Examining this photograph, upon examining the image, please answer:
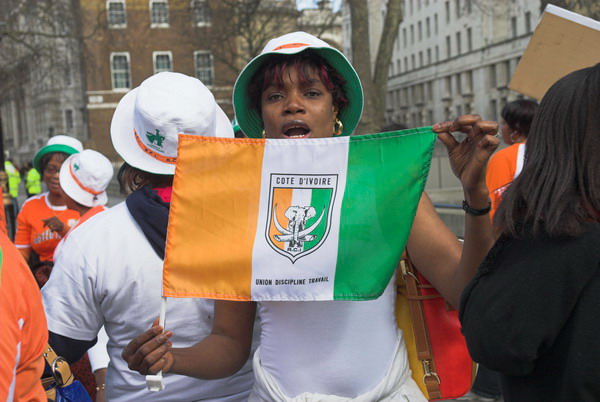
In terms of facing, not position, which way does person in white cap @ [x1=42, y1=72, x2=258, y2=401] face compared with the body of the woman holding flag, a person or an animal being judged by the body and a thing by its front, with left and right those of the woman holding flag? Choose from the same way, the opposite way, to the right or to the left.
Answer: the opposite way

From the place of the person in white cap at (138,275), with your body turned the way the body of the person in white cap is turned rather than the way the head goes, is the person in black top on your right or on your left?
on your right

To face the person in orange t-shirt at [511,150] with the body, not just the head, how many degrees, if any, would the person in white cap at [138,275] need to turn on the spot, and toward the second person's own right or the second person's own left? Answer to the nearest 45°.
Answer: approximately 45° to the second person's own right

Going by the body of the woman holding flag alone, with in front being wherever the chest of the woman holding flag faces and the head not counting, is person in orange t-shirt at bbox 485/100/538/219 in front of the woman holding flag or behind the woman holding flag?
behind

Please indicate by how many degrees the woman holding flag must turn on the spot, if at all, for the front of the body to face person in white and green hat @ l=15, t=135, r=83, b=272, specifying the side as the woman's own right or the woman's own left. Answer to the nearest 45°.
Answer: approximately 135° to the woman's own right

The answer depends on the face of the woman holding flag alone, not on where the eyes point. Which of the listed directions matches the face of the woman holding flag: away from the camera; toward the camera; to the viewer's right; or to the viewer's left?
toward the camera

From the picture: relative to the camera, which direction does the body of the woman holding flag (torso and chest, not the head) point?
toward the camera

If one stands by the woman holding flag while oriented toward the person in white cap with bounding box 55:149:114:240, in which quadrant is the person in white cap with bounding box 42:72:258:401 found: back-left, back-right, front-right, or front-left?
front-left

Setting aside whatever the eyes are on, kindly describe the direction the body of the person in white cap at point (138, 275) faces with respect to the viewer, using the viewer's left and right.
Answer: facing away from the viewer

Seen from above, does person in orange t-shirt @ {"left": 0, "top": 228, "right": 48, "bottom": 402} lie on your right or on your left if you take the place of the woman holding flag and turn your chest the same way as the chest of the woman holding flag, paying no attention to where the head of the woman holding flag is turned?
on your right

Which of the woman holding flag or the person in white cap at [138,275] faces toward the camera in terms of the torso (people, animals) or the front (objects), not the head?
the woman holding flag

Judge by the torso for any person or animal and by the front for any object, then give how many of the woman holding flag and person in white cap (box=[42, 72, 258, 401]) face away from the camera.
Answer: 1
